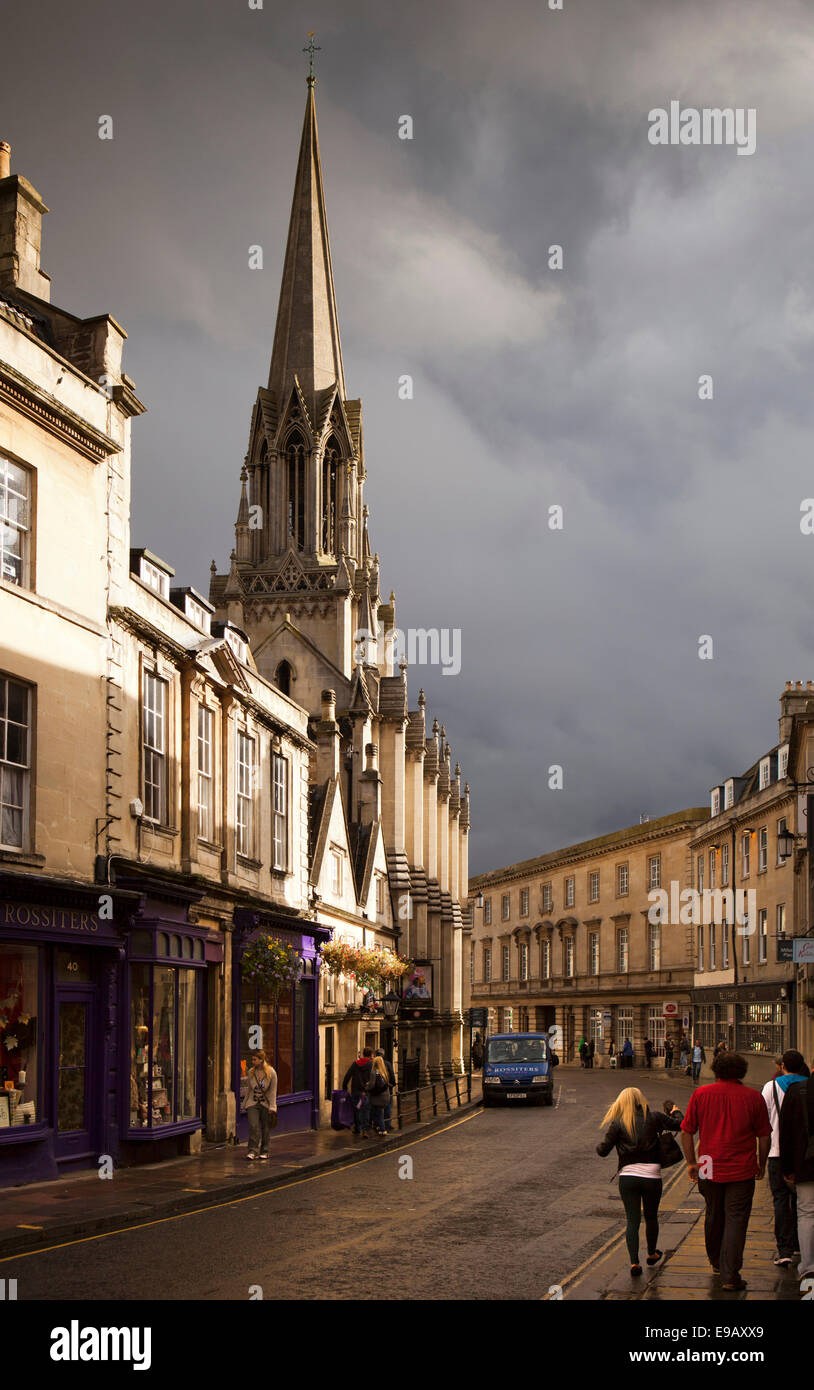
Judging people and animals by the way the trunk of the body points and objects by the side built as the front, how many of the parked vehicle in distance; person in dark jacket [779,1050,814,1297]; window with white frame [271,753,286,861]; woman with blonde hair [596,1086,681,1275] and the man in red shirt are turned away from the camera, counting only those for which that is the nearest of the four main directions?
3

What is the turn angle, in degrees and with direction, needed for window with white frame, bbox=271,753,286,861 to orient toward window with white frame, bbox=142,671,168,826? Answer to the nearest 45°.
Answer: approximately 45° to its right

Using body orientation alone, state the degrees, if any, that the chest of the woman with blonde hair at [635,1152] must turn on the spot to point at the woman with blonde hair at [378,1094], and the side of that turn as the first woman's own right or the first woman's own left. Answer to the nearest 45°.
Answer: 0° — they already face them

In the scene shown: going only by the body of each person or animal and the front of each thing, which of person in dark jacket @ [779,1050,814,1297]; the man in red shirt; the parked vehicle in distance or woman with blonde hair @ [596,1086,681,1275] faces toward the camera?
the parked vehicle in distance

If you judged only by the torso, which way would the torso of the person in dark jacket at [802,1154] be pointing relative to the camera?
away from the camera

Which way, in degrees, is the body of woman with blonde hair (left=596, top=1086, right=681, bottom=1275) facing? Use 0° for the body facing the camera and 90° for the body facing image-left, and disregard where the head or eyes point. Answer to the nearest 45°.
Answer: approximately 180°

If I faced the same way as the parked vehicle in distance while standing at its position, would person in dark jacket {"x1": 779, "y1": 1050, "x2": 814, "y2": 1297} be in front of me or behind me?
in front

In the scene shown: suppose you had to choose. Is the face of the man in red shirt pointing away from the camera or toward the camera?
away from the camera

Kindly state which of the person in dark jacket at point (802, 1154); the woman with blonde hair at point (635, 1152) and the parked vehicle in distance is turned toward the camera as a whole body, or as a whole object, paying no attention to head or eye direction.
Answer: the parked vehicle in distance
